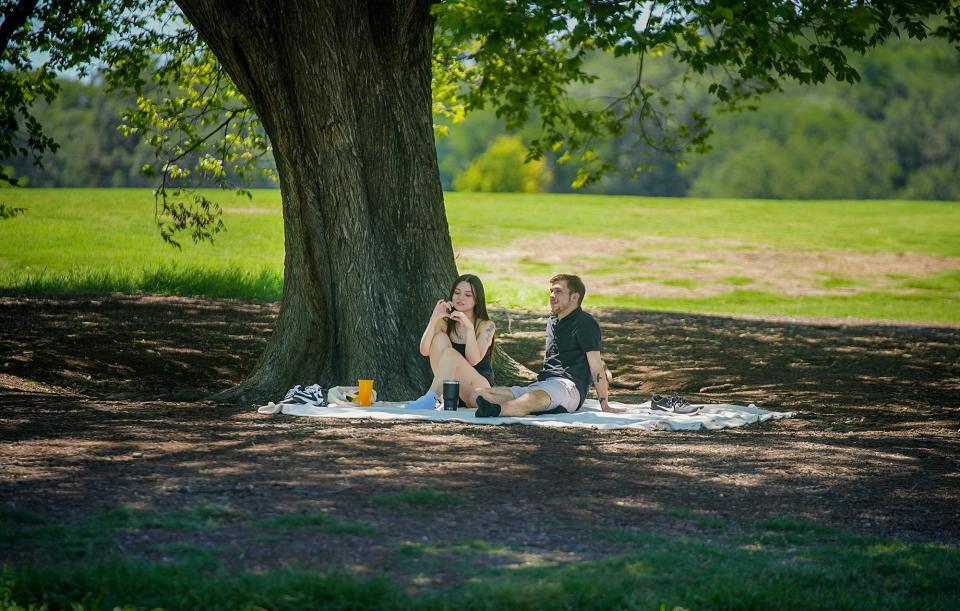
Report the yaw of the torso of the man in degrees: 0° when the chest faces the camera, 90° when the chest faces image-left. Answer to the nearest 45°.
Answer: approximately 90°

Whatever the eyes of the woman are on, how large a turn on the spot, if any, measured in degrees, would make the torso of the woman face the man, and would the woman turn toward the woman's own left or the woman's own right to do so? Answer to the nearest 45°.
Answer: approximately 135° to the woman's own left

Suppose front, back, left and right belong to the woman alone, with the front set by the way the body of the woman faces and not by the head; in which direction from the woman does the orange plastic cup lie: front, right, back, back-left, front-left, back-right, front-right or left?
front-right

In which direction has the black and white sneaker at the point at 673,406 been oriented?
to the viewer's right

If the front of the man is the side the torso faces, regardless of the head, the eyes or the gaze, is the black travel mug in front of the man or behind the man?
in front

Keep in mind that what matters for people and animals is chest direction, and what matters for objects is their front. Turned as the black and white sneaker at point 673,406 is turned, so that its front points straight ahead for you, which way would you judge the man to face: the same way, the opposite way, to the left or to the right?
the opposite way

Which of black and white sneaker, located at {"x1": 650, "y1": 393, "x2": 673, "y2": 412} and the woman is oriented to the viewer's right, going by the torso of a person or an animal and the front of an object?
the black and white sneaker

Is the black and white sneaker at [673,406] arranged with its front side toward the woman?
no

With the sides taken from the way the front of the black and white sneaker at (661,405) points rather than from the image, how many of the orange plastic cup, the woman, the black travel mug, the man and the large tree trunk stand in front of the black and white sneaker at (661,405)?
0

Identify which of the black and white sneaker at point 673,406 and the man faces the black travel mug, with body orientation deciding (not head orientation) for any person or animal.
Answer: the man

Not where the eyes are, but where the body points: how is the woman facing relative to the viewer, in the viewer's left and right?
facing the viewer and to the left of the viewer

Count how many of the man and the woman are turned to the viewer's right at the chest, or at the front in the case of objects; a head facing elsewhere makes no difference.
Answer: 0

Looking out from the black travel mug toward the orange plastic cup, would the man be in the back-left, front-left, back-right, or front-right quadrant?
back-right

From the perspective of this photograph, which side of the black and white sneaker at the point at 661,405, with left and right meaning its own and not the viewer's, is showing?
right

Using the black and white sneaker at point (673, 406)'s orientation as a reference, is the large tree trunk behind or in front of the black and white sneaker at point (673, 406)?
behind
